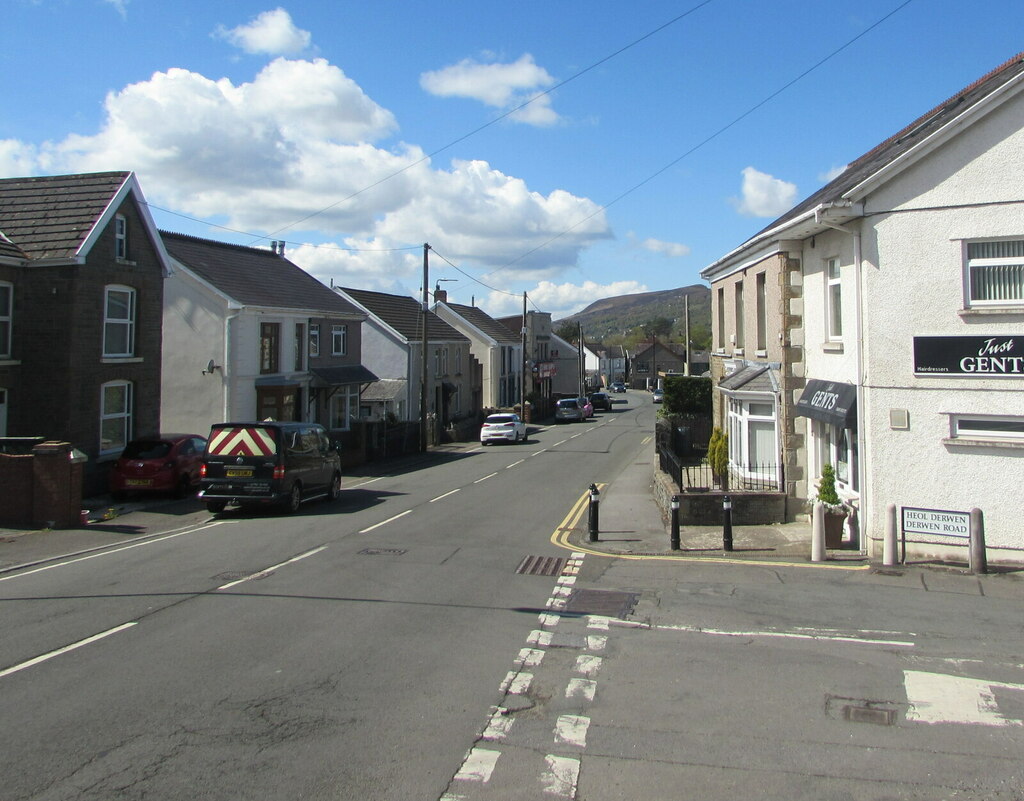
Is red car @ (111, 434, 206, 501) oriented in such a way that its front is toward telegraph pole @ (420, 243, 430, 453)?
yes

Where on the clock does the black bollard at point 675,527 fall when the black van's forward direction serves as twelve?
The black bollard is roughly at 3 o'clock from the black van.

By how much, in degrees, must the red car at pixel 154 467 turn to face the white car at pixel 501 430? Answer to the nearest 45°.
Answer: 0° — it already faces it

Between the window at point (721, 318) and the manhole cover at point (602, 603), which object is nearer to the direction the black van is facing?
the window

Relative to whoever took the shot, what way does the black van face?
facing away from the viewer and to the right of the viewer

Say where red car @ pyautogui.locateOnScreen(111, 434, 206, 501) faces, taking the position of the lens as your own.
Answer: facing away from the viewer and to the right of the viewer

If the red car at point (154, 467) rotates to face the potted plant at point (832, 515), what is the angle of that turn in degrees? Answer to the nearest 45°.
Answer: approximately 90° to its right

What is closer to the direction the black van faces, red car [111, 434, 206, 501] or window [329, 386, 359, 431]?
the window

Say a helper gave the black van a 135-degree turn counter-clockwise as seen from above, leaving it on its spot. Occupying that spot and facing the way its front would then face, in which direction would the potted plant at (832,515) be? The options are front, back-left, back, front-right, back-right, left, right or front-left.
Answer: back-left
